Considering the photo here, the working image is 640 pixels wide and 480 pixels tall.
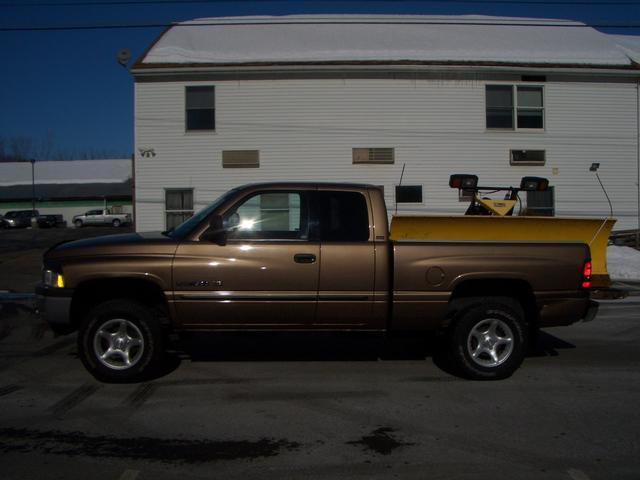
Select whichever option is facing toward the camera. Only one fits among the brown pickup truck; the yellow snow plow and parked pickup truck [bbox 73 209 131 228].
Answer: the yellow snow plow

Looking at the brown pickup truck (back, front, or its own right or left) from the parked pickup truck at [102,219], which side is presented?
right

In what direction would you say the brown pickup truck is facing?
to the viewer's left

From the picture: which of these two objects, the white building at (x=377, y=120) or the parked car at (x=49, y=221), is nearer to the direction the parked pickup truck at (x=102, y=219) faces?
the parked car

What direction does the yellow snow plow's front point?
toward the camera

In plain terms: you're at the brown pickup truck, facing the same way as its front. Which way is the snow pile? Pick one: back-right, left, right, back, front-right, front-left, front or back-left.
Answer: back-right

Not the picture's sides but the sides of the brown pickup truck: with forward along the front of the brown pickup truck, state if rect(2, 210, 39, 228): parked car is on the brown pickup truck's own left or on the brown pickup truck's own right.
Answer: on the brown pickup truck's own right

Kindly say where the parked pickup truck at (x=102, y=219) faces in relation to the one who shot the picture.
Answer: facing to the left of the viewer

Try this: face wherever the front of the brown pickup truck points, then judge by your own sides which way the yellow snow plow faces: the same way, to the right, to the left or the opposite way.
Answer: to the left

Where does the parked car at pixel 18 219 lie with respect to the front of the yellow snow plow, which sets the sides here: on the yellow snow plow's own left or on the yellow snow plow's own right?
on the yellow snow plow's own right
